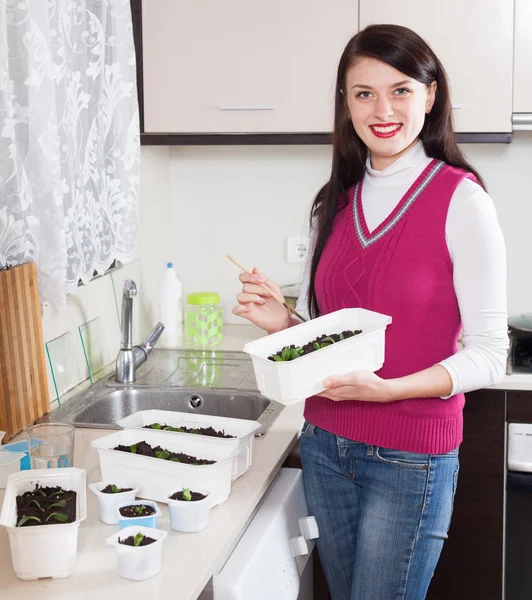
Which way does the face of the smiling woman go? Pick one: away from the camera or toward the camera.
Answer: toward the camera

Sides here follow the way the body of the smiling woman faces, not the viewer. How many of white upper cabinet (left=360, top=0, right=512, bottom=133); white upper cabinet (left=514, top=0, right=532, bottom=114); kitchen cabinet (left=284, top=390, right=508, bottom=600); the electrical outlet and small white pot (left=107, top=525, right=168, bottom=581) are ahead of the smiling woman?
1

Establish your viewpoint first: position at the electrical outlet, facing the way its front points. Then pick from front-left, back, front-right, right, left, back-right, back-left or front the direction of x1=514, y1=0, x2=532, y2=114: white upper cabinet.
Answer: front-left

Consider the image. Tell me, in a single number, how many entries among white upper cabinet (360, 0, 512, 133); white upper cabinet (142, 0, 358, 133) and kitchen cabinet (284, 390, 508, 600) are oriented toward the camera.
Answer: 3

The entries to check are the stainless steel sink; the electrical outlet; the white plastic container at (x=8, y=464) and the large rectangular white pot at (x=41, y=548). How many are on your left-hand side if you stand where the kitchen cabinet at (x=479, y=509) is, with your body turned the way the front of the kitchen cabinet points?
0

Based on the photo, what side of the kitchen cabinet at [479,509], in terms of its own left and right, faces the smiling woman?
front

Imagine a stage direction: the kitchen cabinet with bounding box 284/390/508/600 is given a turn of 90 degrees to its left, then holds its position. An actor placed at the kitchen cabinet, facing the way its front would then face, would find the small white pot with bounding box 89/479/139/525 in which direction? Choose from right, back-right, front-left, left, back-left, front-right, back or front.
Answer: back-right

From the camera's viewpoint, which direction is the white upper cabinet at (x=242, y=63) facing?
toward the camera

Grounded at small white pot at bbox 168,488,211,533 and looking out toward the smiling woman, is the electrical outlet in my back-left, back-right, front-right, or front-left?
front-left

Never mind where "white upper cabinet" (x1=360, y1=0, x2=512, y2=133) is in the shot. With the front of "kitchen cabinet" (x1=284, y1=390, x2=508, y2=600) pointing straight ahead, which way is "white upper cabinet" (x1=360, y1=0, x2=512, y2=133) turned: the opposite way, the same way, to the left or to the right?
the same way

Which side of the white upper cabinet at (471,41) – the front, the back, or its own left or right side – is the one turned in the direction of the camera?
front

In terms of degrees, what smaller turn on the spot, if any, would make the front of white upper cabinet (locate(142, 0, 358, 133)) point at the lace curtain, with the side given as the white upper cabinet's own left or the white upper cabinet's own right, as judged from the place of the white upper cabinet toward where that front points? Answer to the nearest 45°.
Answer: approximately 45° to the white upper cabinet's own right

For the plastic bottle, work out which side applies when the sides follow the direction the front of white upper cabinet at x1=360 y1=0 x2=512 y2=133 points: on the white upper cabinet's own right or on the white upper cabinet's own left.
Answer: on the white upper cabinet's own right

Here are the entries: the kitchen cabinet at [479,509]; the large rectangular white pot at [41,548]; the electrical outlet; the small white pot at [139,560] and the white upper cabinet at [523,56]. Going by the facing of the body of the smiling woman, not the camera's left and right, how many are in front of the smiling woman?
2

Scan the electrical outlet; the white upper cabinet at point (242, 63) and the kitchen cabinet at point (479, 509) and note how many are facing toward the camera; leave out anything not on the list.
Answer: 3

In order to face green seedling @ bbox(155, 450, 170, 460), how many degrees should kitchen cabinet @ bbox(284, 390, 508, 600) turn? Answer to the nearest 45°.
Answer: approximately 45° to its right

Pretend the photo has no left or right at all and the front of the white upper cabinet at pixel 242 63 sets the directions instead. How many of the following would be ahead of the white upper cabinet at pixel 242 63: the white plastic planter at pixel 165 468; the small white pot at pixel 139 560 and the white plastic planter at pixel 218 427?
3

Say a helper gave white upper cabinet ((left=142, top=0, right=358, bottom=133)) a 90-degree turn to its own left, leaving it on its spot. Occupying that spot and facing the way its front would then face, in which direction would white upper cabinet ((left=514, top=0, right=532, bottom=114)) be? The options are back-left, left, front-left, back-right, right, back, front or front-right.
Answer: front
